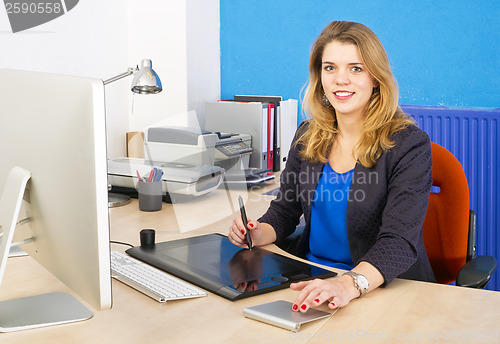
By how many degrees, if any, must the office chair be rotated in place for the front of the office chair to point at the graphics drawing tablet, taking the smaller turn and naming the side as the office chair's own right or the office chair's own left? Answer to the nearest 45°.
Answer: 0° — it already faces it

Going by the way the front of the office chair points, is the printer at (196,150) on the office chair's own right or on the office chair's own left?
on the office chair's own right

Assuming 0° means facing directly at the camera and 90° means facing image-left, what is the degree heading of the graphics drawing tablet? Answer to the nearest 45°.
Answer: approximately 225°

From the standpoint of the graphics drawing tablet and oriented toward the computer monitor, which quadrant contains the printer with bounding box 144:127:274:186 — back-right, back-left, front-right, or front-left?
back-right

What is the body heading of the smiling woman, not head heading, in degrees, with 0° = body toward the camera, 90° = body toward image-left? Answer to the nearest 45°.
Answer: approximately 45°

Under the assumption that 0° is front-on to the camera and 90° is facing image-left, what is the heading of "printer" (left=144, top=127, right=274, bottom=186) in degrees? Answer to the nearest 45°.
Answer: approximately 315°

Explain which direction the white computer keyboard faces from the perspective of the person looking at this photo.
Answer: facing away from the viewer and to the right of the viewer
